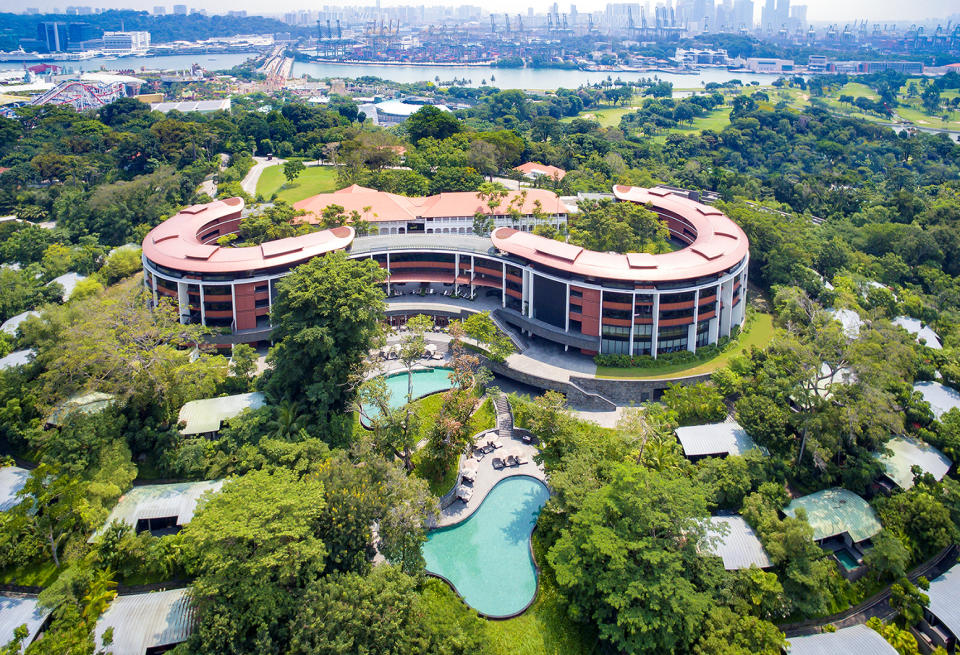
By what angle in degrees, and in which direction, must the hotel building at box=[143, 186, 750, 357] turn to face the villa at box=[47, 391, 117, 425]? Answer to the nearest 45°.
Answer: approximately 45° to its right

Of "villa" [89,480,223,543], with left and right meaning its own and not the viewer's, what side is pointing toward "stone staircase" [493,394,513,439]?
left

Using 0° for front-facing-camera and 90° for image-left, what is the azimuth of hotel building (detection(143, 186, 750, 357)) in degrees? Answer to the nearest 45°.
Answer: approximately 0°

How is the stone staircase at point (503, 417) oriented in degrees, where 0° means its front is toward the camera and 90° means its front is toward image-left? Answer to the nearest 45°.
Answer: approximately 0°

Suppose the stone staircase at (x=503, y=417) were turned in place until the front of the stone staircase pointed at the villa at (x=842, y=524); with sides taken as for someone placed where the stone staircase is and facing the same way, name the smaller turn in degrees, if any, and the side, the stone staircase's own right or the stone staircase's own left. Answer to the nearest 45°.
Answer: approximately 45° to the stone staircase's own left

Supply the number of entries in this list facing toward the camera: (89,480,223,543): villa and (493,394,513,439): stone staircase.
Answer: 2

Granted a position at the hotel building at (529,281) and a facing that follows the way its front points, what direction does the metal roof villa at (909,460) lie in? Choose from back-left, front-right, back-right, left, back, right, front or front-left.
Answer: front-left

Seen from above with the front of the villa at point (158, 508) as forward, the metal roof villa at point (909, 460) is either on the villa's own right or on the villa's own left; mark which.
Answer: on the villa's own left

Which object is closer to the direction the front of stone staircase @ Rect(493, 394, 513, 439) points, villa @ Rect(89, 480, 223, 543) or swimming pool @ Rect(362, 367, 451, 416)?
the villa

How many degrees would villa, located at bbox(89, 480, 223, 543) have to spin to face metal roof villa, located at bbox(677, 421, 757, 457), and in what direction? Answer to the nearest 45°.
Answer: approximately 90° to its left
